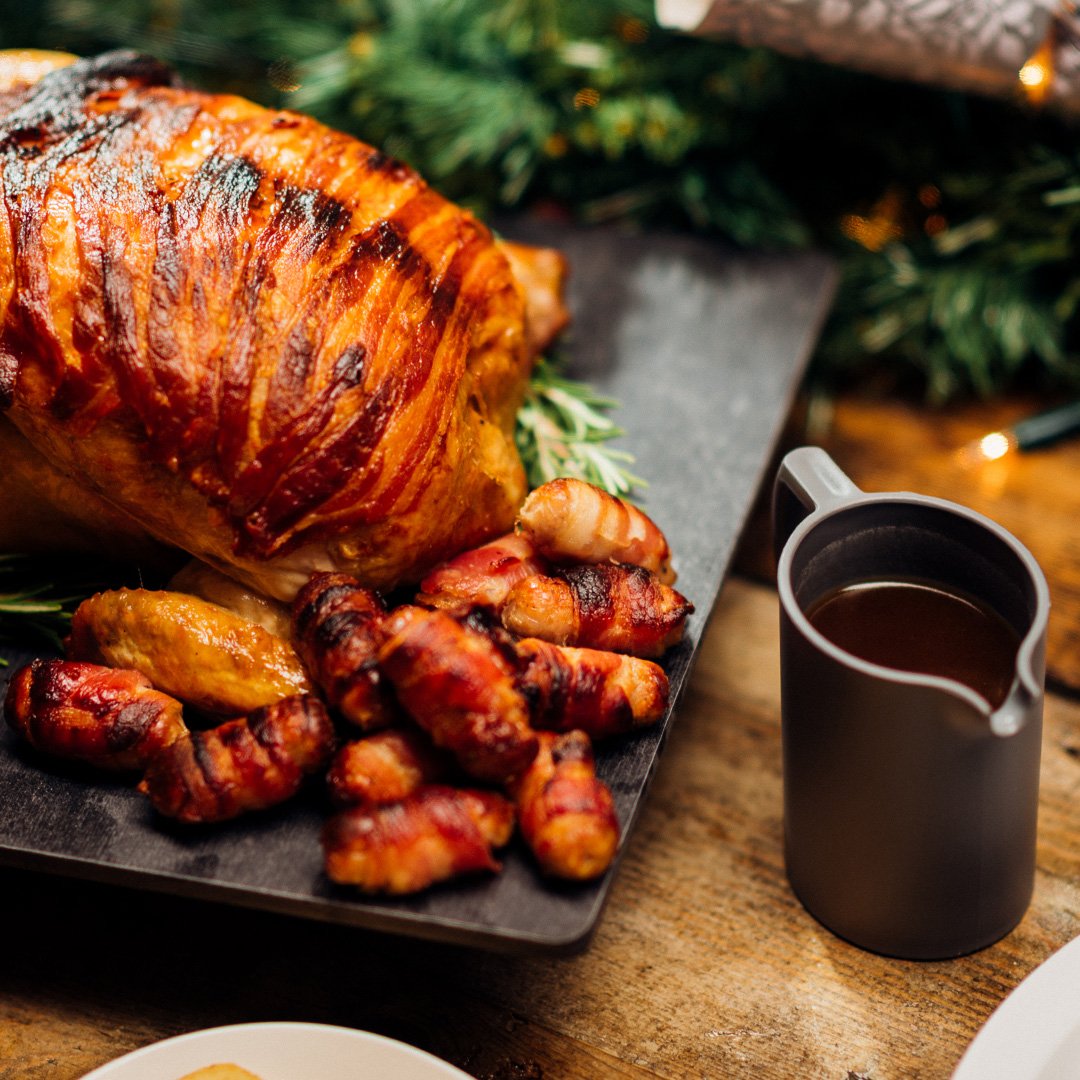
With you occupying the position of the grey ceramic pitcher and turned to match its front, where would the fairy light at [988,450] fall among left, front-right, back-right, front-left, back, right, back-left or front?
back-left

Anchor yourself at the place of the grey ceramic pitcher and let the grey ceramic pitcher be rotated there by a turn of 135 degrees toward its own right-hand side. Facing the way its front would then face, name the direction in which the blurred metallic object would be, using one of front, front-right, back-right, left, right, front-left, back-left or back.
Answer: right

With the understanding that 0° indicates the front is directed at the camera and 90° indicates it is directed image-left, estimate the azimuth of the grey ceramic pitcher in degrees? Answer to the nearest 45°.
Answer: approximately 315°
